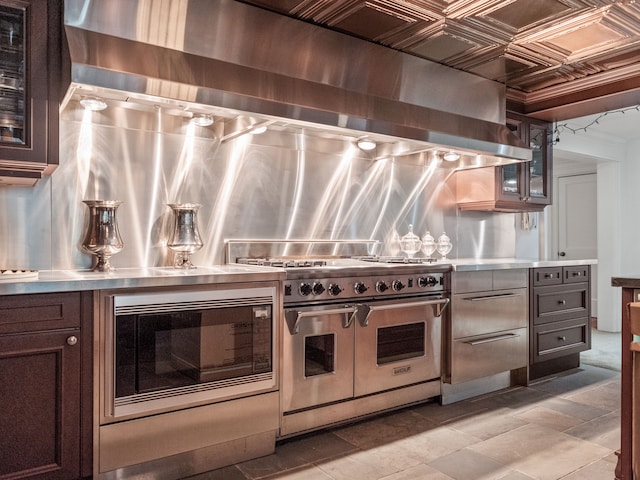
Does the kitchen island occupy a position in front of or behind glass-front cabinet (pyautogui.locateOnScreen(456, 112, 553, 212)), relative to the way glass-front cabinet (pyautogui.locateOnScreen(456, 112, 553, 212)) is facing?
in front

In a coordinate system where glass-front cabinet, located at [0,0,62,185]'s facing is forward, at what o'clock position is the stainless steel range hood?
The stainless steel range hood is roughly at 9 o'clock from the glass-front cabinet.

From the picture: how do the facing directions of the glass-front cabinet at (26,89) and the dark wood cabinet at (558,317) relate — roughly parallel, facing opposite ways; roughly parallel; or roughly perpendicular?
roughly parallel

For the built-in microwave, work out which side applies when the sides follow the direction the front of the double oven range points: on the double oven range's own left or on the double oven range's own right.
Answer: on the double oven range's own right

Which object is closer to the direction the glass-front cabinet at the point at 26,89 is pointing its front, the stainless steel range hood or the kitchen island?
the kitchen island

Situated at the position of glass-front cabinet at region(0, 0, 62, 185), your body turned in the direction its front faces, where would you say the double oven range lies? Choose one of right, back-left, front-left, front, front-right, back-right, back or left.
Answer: left

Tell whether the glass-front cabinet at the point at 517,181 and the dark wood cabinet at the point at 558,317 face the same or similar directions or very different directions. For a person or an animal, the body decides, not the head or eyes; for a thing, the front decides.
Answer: same or similar directions

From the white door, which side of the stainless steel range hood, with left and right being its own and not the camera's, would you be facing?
left

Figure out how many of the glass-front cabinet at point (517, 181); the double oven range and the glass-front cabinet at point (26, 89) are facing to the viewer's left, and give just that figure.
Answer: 0

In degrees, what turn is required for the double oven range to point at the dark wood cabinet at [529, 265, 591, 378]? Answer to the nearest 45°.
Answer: approximately 90° to its left

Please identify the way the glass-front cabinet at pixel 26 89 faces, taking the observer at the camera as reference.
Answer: facing the viewer

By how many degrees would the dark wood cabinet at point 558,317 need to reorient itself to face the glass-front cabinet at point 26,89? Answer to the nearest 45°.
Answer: approximately 90° to its right

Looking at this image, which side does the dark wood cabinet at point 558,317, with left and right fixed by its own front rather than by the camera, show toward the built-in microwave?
right

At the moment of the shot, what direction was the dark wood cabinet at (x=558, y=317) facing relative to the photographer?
facing the viewer and to the right of the viewer
